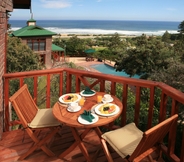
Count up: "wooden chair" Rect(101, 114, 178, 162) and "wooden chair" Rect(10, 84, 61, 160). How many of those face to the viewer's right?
1

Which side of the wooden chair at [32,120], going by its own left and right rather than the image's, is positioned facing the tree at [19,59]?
left

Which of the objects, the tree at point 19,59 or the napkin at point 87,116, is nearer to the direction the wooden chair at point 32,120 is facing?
the napkin

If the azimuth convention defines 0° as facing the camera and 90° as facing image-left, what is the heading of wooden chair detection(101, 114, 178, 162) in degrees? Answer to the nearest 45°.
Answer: approximately 135°

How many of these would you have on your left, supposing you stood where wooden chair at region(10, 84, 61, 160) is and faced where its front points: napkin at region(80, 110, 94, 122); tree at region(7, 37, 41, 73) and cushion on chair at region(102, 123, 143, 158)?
1

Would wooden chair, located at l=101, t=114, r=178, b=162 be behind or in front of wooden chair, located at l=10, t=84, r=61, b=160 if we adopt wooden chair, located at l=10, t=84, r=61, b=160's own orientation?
in front

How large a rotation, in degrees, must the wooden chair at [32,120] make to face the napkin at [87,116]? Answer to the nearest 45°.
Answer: approximately 45° to its right

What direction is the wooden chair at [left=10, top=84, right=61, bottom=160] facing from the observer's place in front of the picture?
facing to the right of the viewer
